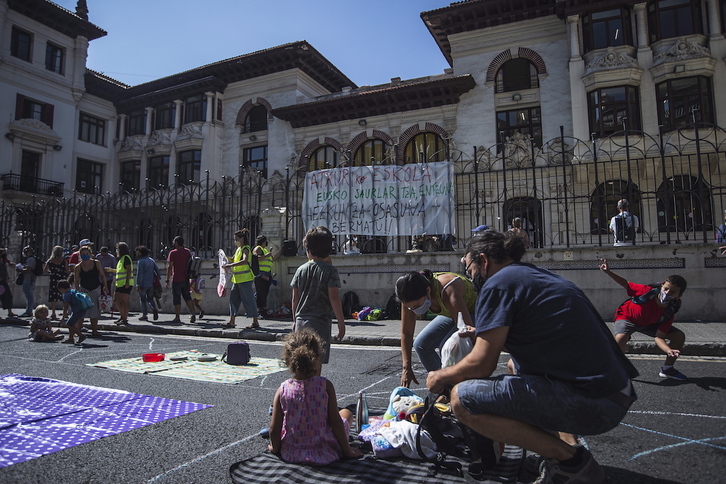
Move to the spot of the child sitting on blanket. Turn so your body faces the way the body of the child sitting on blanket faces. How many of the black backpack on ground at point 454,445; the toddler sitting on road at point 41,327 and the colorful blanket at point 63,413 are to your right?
1

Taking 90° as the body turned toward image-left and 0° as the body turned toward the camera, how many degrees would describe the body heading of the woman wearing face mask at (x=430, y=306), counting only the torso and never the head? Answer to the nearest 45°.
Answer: approximately 45°

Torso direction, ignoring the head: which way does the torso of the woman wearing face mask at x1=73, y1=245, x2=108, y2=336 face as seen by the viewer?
toward the camera

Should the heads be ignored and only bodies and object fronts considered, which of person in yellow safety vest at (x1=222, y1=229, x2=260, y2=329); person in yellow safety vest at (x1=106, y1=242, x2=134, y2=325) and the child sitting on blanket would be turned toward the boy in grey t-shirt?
the child sitting on blanket

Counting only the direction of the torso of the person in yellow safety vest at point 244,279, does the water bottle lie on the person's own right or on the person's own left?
on the person's own left

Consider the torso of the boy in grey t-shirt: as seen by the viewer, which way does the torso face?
away from the camera

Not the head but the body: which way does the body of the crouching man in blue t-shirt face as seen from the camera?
to the viewer's left

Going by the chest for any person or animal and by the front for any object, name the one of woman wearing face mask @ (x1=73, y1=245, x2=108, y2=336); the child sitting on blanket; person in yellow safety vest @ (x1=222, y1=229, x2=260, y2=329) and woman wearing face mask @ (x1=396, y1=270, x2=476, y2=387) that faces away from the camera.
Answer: the child sitting on blanket

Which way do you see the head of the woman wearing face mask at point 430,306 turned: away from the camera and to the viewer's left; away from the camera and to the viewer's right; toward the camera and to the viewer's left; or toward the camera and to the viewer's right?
toward the camera and to the viewer's left

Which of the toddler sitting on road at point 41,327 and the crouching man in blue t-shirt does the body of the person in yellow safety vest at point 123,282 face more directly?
the toddler sitting on road

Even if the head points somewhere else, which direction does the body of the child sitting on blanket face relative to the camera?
away from the camera

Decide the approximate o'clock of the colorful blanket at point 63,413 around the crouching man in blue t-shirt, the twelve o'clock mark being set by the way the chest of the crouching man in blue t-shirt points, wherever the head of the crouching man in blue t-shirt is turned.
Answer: The colorful blanket is roughly at 12 o'clock from the crouching man in blue t-shirt.

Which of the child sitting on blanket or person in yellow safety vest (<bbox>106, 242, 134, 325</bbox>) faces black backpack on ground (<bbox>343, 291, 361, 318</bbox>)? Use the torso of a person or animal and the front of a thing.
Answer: the child sitting on blanket

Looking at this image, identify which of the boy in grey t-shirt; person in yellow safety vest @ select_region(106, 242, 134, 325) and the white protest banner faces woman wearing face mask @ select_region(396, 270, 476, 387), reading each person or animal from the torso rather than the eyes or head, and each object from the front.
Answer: the white protest banner
